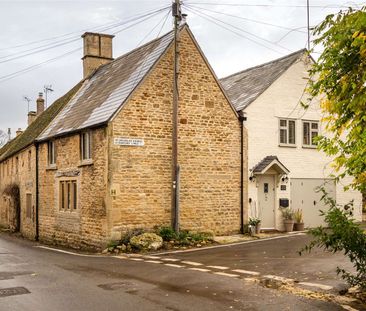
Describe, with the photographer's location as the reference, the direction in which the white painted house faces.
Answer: facing the viewer and to the right of the viewer

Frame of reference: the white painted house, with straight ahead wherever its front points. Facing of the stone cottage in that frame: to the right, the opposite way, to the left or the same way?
to the right

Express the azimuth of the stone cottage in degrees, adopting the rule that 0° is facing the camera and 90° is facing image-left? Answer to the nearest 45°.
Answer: approximately 45°

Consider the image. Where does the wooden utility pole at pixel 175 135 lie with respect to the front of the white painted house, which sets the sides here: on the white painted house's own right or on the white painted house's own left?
on the white painted house's own right

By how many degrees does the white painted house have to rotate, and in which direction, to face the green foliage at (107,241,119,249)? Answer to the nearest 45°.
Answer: approximately 90° to its right

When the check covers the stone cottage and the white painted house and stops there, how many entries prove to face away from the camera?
0
